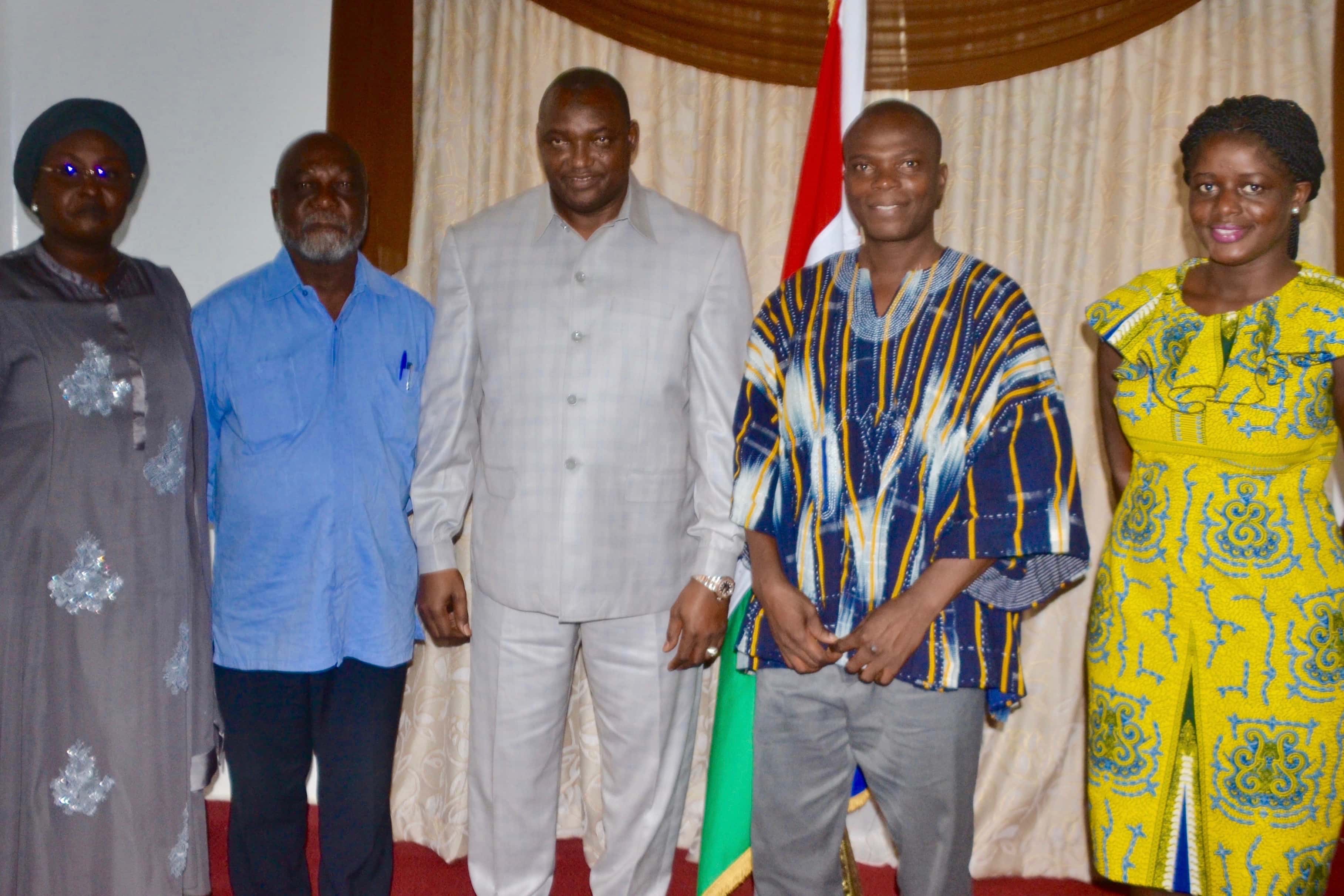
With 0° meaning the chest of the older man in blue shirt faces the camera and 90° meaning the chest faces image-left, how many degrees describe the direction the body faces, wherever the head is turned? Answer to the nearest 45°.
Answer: approximately 0°

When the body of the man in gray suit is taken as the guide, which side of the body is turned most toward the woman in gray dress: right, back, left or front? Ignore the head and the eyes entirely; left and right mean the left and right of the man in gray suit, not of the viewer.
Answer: right

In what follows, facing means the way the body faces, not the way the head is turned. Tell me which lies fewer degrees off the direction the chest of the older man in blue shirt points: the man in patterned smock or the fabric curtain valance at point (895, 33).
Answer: the man in patterned smock

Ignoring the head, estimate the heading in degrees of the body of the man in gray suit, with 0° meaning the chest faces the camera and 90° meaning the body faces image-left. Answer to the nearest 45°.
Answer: approximately 0°

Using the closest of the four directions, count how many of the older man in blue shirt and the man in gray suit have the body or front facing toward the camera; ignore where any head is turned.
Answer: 2

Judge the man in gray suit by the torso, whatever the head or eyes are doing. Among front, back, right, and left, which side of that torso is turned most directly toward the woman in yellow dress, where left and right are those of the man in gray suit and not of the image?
left

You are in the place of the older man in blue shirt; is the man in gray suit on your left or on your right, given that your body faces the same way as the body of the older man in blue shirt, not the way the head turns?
on your left
